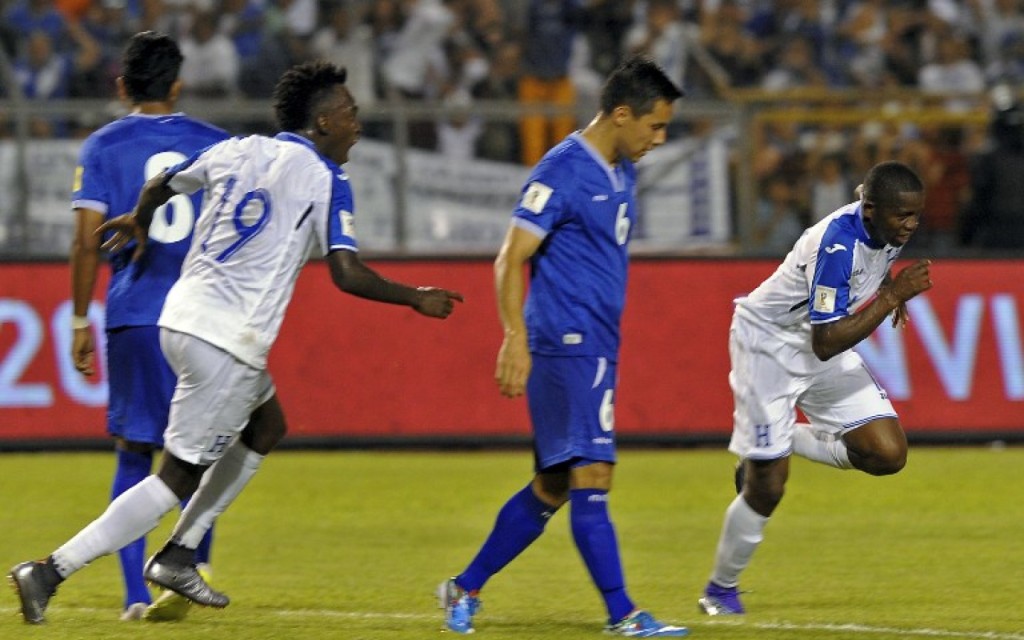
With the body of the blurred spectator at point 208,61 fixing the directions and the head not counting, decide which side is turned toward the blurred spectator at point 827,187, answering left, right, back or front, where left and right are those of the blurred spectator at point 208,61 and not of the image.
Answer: left

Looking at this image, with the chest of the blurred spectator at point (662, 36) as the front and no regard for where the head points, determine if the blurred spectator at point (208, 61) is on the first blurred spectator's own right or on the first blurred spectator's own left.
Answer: on the first blurred spectator's own right

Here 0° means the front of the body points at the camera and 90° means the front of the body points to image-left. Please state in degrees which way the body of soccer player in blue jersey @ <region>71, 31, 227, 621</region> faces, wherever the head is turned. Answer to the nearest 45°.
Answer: approximately 180°

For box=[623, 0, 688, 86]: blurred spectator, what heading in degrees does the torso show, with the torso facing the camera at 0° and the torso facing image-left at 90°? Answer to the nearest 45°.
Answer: approximately 0°

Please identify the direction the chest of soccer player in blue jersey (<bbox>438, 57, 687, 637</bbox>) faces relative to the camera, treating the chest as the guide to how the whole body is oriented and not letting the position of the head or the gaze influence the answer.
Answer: to the viewer's right

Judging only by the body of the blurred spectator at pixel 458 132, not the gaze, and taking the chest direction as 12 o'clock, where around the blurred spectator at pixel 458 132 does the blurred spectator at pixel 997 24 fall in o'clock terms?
the blurred spectator at pixel 997 24 is roughly at 8 o'clock from the blurred spectator at pixel 458 132.

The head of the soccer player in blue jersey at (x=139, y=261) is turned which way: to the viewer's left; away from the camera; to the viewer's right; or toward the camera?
away from the camera

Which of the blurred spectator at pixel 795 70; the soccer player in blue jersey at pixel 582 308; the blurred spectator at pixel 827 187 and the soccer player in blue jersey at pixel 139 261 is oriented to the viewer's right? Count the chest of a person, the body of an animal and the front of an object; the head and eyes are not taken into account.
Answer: the soccer player in blue jersey at pixel 582 308

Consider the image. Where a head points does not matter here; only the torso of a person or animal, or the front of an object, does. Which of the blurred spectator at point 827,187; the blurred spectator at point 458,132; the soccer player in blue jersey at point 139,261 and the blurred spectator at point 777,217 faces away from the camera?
the soccer player in blue jersey

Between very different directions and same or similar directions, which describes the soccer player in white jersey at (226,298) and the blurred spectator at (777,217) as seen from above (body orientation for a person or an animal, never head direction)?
very different directions

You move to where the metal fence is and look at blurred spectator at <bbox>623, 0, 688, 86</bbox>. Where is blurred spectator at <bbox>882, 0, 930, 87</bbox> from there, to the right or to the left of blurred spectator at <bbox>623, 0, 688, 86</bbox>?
right

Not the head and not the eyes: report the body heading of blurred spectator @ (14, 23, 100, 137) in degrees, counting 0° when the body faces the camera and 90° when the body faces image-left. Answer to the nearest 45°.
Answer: approximately 0°

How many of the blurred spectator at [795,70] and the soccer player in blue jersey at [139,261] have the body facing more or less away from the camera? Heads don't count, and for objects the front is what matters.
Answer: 1
